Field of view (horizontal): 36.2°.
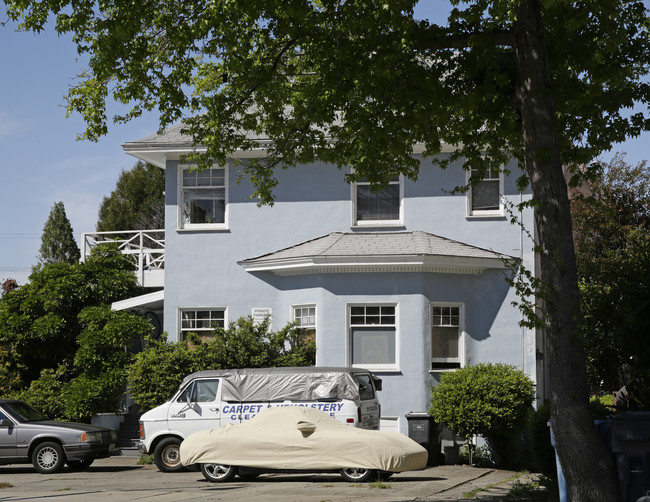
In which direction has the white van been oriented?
to the viewer's left

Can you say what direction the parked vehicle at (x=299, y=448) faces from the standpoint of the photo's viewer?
facing to the right of the viewer

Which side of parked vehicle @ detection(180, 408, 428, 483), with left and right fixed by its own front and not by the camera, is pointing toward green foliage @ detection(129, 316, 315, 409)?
left

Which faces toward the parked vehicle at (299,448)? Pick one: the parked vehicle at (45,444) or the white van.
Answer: the parked vehicle at (45,444)

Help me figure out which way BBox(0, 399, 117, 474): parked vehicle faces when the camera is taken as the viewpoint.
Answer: facing the viewer and to the right of the viewer

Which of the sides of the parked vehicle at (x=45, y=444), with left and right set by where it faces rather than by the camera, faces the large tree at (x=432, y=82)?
front

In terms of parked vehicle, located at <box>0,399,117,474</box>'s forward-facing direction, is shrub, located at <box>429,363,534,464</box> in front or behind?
in front

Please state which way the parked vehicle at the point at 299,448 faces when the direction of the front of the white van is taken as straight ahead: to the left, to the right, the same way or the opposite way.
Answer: the opposite way

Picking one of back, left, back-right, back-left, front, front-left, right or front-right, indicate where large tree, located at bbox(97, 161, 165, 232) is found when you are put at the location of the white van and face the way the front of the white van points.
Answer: right

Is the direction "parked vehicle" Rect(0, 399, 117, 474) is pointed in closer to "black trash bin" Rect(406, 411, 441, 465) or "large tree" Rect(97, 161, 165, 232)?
the black trash bin

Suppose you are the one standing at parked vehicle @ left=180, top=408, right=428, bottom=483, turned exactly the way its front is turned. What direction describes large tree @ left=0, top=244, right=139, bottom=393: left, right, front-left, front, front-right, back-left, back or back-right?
back-left
